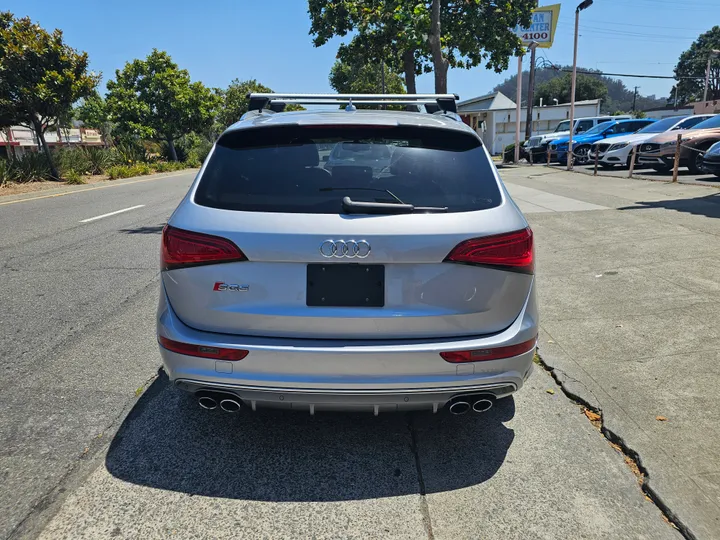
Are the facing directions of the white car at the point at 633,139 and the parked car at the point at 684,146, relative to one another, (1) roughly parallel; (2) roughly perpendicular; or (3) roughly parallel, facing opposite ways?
roughly parallel

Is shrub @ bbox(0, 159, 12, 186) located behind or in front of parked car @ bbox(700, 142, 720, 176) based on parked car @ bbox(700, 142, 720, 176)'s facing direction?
in front

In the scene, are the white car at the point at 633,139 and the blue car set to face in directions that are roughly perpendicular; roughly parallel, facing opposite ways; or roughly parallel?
roughly parallel

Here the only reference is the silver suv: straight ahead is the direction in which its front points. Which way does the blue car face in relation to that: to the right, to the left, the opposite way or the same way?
to the left

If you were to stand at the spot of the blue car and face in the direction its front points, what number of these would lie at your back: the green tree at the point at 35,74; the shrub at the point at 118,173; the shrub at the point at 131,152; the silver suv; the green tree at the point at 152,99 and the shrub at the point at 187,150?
0

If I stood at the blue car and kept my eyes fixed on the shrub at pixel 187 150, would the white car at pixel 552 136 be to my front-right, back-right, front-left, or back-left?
front-right

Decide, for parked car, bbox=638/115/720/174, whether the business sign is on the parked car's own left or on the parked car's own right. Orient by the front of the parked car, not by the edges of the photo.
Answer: on the parked car's own right

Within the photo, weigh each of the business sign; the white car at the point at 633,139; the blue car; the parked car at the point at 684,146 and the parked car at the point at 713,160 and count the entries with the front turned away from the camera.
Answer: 0

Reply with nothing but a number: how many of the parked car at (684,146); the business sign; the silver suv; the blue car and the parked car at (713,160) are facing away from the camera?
1

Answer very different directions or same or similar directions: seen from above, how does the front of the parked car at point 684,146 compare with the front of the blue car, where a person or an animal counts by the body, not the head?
same or similar directions

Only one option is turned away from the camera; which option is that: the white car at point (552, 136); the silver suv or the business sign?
the silver suv

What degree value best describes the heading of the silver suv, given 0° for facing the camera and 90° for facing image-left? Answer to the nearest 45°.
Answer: approximately 180°

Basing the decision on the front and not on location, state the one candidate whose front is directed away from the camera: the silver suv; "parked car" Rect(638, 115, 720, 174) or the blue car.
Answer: the silver suv

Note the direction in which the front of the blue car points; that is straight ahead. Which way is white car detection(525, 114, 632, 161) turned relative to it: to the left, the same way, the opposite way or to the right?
the same way

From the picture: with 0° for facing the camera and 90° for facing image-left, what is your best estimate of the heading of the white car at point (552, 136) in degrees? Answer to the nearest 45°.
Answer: approximately 45°

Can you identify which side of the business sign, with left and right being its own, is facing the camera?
front

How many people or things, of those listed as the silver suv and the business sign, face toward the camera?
1

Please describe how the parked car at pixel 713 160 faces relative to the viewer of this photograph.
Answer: facing the viewer and to the left of the viewer

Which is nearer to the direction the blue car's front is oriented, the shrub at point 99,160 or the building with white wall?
the shrub

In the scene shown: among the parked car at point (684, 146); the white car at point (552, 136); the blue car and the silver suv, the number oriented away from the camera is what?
1

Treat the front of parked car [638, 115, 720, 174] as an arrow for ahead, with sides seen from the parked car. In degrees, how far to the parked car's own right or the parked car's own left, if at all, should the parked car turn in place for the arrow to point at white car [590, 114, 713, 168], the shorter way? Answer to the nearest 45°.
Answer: approximately 90° to the parked car's own right
